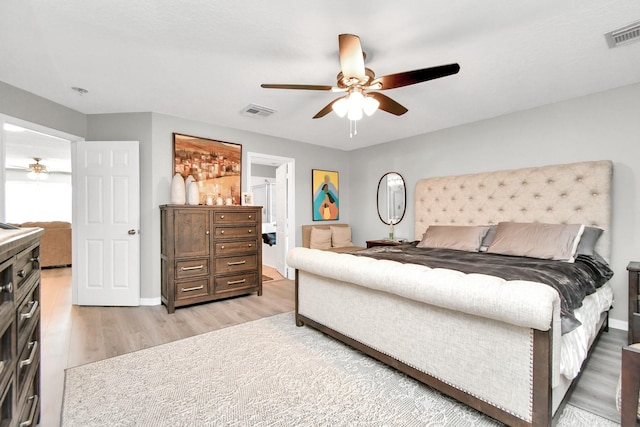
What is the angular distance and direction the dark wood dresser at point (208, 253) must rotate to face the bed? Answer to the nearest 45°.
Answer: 0° — it already faces it

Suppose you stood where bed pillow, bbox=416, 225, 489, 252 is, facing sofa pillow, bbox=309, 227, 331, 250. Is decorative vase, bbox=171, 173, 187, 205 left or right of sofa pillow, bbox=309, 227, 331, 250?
left

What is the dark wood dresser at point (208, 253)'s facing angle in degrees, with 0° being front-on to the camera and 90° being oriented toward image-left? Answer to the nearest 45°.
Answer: approximately 315°

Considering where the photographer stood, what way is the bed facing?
facing the viewer and to the left of the viewer

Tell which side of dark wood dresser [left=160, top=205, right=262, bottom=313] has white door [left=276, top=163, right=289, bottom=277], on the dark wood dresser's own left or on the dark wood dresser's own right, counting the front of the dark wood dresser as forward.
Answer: on the dark wood dresser's own left

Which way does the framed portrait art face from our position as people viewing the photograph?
facing the viewer and to the right of the viewer

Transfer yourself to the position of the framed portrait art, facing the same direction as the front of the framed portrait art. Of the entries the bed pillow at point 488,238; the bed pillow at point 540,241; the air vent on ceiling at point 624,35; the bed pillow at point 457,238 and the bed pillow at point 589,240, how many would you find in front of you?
5

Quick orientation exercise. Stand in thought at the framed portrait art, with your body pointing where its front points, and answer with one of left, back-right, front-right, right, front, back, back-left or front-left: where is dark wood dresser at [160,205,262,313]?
right

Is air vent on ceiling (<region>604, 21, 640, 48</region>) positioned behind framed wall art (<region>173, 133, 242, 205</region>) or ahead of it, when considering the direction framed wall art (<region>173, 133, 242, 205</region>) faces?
ahead

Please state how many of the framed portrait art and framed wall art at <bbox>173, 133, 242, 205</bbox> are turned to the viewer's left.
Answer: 0

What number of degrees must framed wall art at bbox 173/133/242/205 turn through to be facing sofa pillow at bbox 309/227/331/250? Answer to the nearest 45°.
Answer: approximately 45° to its left

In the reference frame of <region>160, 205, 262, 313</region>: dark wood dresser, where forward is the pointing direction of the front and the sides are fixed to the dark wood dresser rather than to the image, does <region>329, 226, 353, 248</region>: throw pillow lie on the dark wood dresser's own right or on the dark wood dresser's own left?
on the dark wood dresser's own left

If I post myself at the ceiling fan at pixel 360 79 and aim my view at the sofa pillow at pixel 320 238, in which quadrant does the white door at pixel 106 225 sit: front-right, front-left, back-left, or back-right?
front-left
